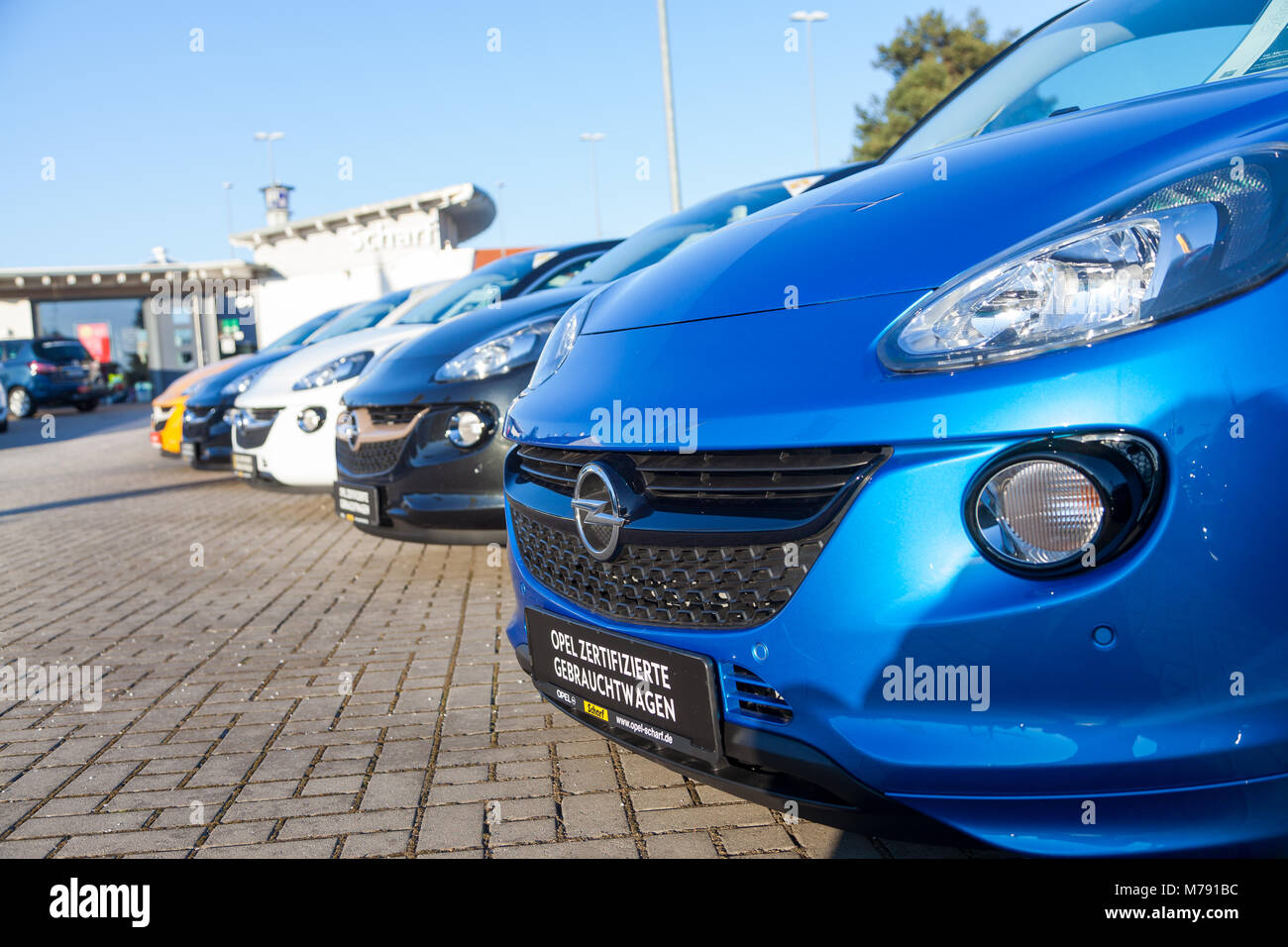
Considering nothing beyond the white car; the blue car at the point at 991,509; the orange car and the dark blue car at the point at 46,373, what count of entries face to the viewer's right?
0

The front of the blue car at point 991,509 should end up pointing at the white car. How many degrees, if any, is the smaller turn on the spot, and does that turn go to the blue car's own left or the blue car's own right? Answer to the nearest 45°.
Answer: approximately 90° to the blue car's own right

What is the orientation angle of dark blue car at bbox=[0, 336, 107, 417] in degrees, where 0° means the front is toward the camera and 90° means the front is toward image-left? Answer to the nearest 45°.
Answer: approximately 135°

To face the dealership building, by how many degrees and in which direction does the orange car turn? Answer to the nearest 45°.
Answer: approximately 135° to its right

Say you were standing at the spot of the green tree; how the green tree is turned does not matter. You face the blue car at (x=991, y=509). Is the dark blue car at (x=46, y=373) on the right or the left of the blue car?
right

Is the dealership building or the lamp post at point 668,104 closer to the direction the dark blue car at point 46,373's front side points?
the dealership building

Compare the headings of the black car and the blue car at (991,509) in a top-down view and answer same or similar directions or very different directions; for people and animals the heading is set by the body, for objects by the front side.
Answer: same or similar directions

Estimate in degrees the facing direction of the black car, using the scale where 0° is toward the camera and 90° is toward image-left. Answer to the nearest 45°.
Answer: approximately 45°

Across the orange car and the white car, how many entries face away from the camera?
0

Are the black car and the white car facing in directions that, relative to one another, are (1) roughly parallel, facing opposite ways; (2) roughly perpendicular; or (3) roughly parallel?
roughly parallel

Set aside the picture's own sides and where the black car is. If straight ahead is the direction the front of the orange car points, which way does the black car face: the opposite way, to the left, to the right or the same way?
the same way

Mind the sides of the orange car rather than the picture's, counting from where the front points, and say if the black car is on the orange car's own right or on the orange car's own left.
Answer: on the orange car's own left

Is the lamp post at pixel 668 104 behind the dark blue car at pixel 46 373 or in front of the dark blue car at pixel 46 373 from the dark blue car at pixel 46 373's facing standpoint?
behind

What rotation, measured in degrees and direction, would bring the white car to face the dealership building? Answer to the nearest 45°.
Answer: approximately 135° to its right

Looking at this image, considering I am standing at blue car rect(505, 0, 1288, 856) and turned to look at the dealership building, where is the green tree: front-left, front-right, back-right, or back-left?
front-right
